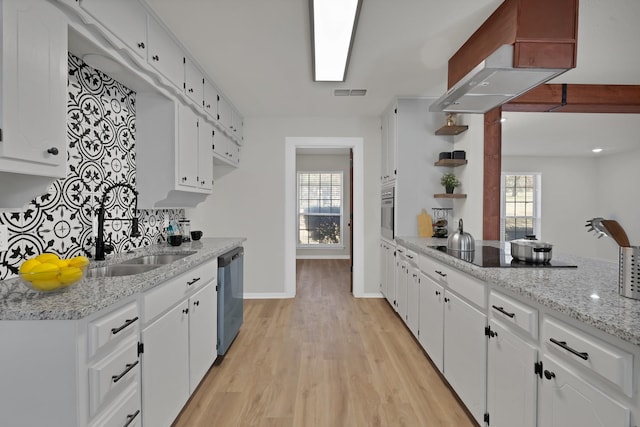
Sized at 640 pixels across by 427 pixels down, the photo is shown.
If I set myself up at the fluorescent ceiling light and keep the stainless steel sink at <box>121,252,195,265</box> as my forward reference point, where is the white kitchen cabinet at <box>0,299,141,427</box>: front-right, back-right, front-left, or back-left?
front-left

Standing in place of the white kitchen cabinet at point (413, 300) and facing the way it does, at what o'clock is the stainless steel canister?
The stainless steel canister is roughly at 8 o'clock from the white kitchen cabinet.

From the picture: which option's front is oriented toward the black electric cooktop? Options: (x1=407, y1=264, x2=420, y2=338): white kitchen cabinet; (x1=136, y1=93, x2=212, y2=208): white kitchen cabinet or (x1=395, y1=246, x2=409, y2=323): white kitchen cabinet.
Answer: (x1=136, y1=93, x2=212, y2=208): white kitchen cabinet

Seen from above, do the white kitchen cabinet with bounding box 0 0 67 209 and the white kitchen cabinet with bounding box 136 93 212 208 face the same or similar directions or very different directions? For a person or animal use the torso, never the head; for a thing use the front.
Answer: same or similar directions

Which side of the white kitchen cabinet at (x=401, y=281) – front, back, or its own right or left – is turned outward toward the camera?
left

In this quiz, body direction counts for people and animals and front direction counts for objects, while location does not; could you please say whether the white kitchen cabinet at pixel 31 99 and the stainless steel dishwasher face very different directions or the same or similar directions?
same or similar directions

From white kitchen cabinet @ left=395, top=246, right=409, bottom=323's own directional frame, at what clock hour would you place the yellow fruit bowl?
The yellow fruit bowl is roughly at 10 o'clock from the white kitchen cabinet.

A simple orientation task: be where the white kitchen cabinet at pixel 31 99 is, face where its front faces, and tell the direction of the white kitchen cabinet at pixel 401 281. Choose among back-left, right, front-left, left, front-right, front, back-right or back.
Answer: front-left

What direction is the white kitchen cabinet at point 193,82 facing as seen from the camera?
to the viewer's right

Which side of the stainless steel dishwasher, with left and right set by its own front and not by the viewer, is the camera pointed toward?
right

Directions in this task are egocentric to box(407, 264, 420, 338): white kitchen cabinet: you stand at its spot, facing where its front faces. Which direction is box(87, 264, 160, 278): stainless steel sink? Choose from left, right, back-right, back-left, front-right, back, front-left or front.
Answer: front-left

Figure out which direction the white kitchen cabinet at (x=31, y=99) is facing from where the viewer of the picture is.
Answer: facing the viewer and to the right of the viewer

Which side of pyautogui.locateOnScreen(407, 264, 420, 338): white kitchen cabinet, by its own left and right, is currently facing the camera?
left
